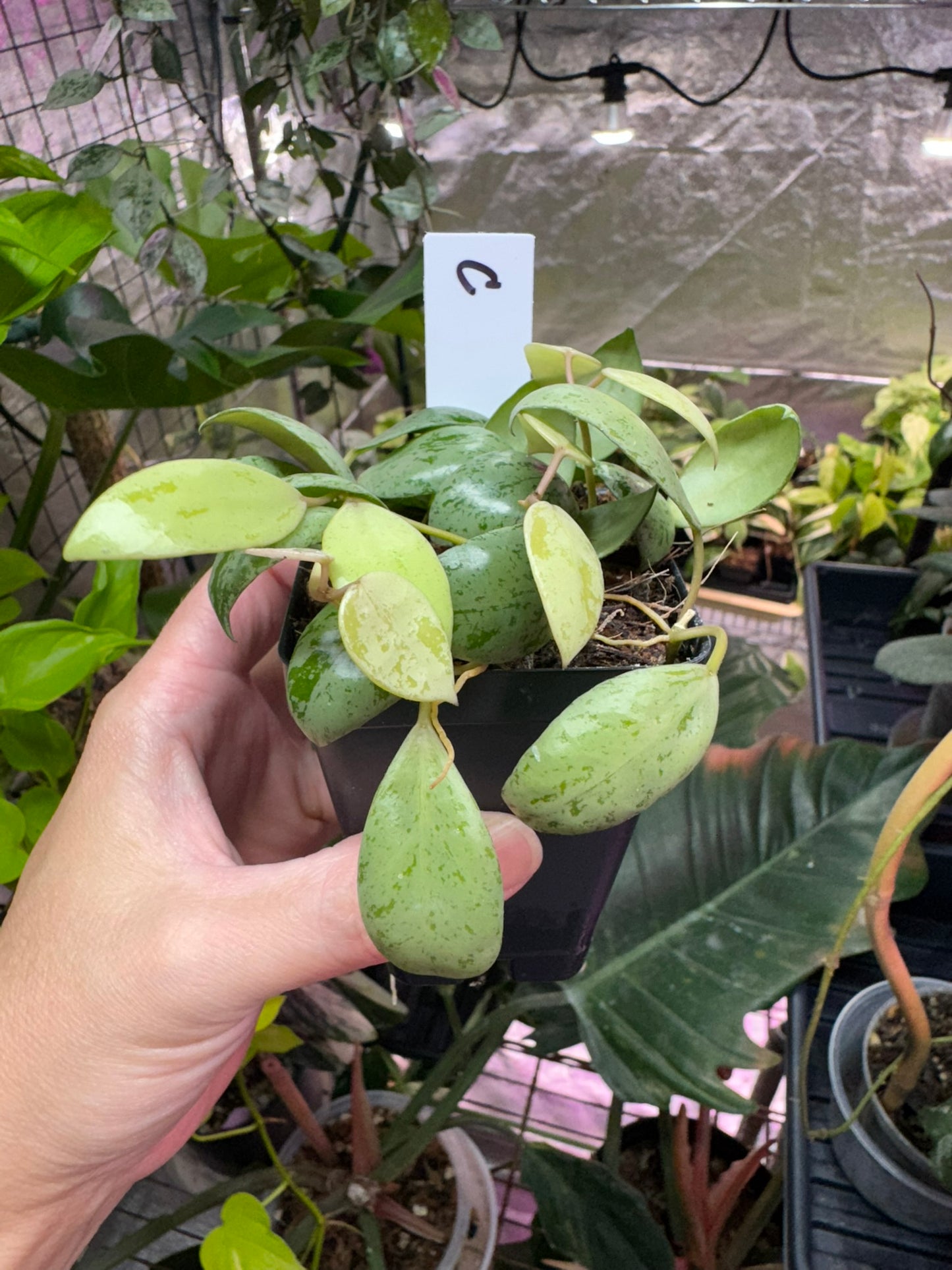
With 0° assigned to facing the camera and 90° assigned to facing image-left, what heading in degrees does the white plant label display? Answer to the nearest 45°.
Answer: approximately 0°
